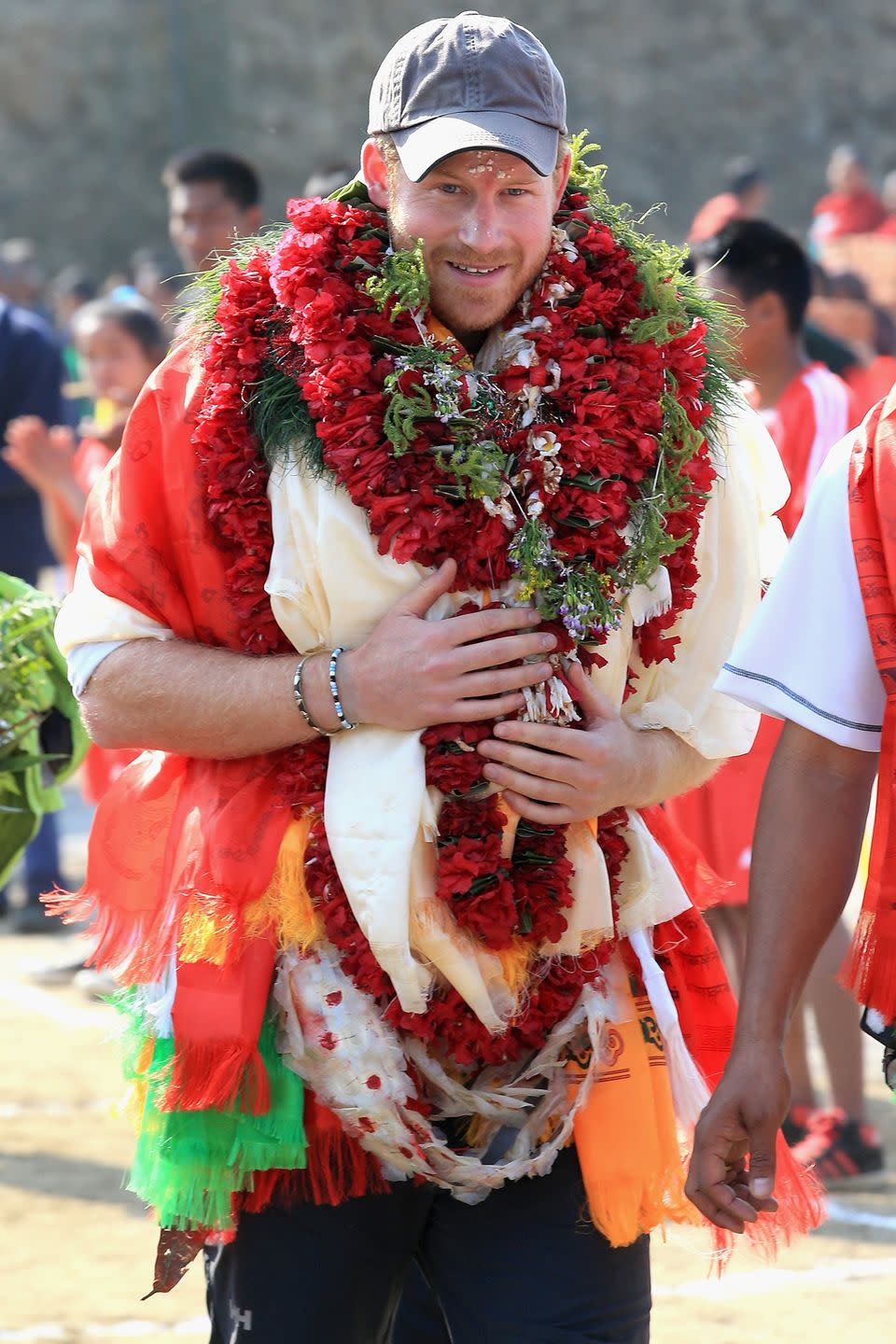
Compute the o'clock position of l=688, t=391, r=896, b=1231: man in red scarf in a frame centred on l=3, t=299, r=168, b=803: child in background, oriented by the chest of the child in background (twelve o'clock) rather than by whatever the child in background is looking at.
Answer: The man in red scarf is roughly at 10 o'clock from the child in background.

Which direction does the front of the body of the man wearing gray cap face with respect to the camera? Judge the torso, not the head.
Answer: toward the camera

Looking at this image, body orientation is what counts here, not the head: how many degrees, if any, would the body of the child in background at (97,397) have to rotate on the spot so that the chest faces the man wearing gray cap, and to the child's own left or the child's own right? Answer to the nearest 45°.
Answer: approximately 45° to the child's own left

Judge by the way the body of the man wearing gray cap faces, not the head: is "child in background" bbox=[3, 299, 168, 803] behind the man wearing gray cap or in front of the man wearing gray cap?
behind
